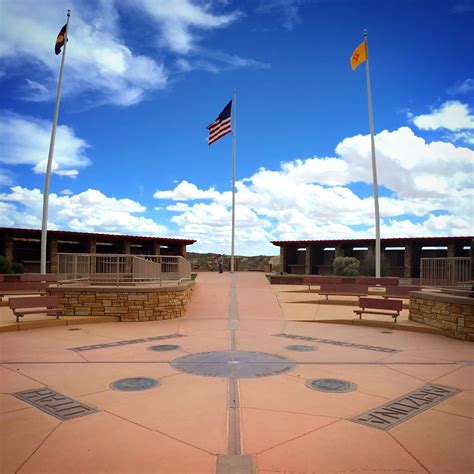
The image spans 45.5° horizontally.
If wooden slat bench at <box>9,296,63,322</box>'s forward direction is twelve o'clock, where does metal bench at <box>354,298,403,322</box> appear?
The metal bench is roughly at 11 o'clock from the wooden slat bench.

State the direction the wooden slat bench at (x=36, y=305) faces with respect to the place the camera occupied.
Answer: facing the viewer and to the right of the viewer

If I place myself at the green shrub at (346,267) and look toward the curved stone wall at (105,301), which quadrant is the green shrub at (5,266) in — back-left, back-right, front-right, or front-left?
front-right

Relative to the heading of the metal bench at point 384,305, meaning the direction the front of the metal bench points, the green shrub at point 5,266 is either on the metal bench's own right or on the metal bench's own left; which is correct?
on the metal bench's own right

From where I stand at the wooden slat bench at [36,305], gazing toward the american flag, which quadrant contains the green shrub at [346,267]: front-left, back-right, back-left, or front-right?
front-right

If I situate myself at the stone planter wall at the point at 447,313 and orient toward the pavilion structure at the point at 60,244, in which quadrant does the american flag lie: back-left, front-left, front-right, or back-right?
front-right

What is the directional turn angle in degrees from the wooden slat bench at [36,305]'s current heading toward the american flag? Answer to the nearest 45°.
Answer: approximately 90° to its left

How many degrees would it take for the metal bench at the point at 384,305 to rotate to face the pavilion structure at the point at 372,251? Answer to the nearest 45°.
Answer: approximately 135° to its right

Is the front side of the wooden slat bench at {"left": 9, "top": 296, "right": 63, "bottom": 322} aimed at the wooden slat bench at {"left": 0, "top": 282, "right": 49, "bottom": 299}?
no

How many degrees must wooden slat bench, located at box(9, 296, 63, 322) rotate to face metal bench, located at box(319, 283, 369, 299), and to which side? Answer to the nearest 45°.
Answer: approximately 45° to its left

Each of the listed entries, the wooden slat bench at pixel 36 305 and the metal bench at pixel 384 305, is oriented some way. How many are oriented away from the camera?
0

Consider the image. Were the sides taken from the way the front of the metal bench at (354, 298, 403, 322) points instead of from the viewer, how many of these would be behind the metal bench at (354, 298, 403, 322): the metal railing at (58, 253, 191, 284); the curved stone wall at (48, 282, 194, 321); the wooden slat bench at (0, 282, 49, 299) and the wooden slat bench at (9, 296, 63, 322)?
0
